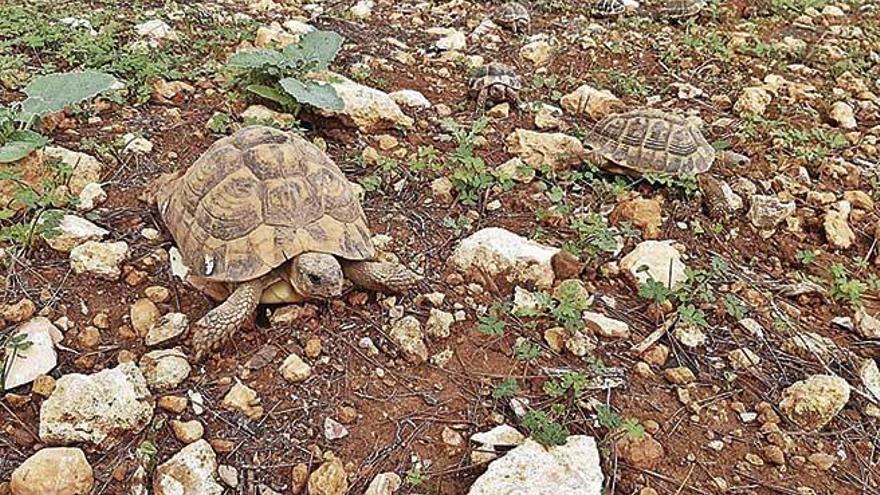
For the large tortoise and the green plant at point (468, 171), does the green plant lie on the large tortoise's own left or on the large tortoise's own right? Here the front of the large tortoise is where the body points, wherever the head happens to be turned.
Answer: on the large tortoise's own left

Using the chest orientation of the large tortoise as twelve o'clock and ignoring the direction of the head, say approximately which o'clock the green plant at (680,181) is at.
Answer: The green plant is roughly at 10 o'clock from the large tortoise.

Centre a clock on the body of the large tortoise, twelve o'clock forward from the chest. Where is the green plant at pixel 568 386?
The green plant is roughly at 12 o'clock from the large tortoise.

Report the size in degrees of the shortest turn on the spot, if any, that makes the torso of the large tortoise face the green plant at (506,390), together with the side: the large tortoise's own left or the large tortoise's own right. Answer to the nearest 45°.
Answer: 0° — it already faces it

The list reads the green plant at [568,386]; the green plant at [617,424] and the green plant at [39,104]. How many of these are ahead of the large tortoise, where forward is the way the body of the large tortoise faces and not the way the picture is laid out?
2

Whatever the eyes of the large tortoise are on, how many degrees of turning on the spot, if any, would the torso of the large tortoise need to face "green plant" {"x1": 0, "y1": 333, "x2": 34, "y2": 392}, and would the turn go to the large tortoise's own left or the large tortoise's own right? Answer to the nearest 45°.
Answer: approximately 90° to the large tortoise's own right

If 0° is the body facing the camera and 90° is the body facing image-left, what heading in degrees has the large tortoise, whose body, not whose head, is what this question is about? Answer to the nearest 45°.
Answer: approximately 315°

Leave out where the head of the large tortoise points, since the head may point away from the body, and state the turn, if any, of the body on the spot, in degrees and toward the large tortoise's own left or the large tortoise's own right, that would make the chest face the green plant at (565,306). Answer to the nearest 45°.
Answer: approximately 45° to the large tortoise's own left

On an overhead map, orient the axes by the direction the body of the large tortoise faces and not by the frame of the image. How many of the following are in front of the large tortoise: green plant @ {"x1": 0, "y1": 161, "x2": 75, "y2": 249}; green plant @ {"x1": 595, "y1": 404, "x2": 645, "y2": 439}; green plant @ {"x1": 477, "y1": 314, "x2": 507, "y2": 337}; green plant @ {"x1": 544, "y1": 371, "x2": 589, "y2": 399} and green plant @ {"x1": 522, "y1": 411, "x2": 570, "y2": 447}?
4

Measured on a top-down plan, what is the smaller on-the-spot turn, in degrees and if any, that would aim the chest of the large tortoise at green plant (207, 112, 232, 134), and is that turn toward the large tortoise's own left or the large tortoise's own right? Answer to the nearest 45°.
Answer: approximately 135° to the large tortoise's own left

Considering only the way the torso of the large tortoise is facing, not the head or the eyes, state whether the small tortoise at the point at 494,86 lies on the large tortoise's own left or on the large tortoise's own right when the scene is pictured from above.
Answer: on the large tortoise's own left

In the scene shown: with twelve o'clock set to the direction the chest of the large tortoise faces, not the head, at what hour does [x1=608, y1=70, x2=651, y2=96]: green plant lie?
The green plant is roughly at 9 o'clock from the large tortoise.

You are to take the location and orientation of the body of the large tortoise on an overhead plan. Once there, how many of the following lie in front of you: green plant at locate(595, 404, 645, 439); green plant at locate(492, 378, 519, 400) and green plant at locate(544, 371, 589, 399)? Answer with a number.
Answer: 3

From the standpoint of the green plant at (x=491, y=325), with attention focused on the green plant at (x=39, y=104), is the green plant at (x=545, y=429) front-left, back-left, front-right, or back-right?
back-left

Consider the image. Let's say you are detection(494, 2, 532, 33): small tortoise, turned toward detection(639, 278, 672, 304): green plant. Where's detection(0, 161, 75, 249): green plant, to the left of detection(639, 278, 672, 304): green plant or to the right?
right

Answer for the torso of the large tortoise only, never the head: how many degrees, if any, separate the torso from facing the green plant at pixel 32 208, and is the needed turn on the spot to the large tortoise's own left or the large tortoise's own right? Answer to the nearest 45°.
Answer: approximately 180°
